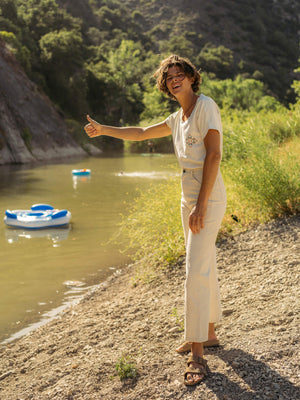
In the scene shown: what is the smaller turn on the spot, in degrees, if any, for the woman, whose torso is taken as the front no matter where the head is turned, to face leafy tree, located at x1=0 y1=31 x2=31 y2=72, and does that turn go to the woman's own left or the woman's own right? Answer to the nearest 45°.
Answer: approximately 135° to the woman's own right

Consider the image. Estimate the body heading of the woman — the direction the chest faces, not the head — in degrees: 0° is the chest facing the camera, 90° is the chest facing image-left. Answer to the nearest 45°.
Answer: approximately 45°
